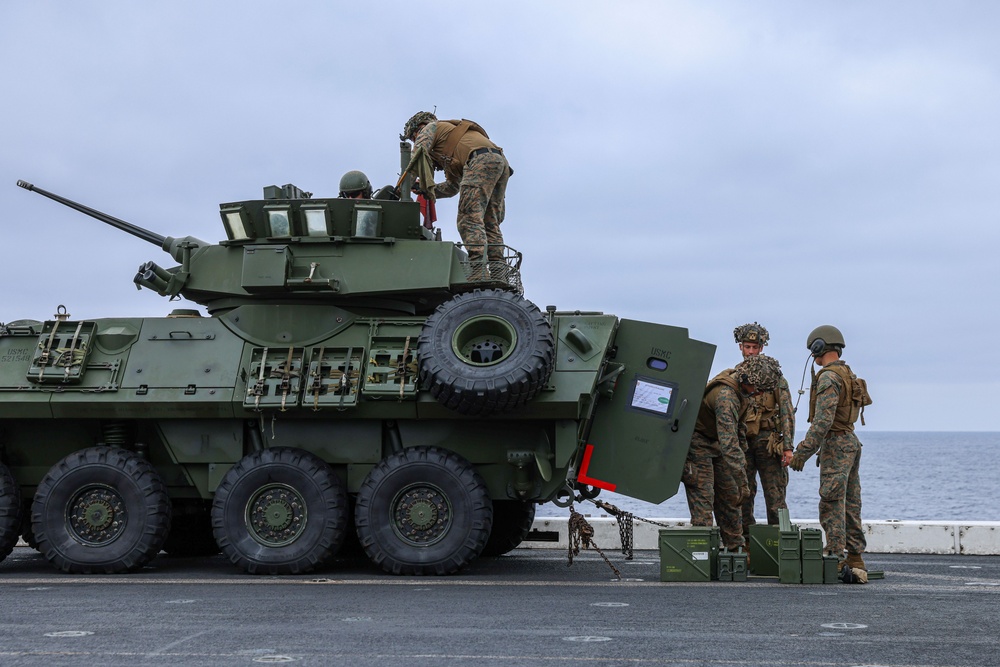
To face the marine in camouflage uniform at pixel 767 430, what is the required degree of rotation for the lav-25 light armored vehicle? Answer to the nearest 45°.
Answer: approximately 180°

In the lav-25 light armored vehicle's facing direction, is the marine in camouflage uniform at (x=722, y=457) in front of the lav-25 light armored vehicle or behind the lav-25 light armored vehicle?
behind

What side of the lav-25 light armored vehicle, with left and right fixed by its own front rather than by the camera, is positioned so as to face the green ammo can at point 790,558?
back

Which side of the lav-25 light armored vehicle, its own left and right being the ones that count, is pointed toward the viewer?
left
